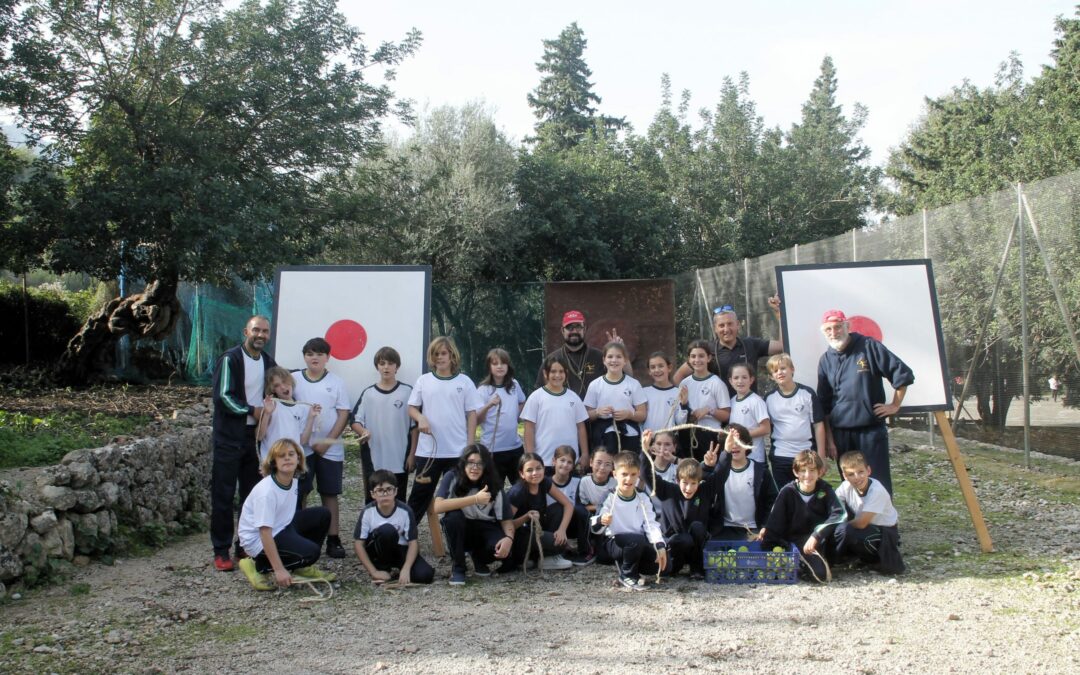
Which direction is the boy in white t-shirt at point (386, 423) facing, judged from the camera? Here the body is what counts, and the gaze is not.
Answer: toward the camera

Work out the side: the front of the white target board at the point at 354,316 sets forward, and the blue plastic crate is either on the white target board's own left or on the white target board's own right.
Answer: on the white target board's own left

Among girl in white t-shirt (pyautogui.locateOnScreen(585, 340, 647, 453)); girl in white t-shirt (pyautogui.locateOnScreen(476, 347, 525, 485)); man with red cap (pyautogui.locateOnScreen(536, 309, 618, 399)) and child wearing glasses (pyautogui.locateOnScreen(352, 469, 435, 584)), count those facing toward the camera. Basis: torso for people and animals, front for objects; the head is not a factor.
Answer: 4

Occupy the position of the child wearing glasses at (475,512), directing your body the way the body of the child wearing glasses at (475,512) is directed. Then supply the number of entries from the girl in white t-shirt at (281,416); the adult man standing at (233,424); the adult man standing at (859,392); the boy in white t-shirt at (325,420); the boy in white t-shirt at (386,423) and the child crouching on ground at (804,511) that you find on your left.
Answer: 2

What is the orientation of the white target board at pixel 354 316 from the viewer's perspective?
toward the camera

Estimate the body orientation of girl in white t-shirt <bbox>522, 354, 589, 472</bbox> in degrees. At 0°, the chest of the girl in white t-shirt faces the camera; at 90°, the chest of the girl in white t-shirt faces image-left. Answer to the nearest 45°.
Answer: approximately 0°

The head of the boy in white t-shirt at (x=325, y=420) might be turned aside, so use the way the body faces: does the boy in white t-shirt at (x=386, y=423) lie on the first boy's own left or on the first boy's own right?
on the first boy's own left

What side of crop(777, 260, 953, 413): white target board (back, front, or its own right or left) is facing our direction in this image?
front

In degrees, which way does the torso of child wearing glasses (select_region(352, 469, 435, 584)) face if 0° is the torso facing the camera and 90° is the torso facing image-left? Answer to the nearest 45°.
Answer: approximately 0°

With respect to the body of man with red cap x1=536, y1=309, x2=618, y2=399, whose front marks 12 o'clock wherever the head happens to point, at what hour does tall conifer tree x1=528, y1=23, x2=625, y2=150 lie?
The tall conifer tree is roughly at 6 o'clock from the man with red cap.

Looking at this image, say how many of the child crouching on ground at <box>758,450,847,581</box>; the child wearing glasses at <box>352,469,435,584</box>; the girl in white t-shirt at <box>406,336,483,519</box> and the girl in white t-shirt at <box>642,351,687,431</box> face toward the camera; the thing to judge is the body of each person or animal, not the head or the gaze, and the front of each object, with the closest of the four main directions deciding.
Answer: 4

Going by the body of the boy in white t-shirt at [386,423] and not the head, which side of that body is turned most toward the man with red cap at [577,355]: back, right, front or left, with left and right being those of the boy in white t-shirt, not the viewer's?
left
